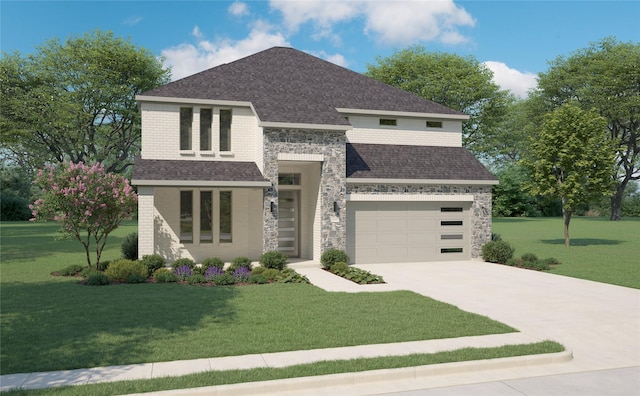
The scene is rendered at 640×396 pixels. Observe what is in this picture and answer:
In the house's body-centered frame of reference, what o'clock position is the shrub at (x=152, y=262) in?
The shrub is roughly at 2 o'clock from the house.

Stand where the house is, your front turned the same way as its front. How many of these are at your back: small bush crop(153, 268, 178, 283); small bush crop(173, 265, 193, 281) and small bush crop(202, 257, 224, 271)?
0

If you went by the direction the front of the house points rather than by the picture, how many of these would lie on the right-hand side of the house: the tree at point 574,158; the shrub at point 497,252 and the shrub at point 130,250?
1

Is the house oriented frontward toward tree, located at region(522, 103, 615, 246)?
no

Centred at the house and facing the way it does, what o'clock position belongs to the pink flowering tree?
The pink flowering tree is roughly at 2 o'clock from the house.

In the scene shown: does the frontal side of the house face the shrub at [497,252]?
no

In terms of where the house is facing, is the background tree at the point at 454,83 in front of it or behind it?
behind

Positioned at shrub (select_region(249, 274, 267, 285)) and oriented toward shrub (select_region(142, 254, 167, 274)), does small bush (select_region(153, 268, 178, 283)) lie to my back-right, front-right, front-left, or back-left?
front-left

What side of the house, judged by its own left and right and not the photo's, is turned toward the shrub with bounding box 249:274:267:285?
front

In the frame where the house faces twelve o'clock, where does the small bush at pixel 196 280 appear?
The small bush is roughly at 1 o'clock from the house.

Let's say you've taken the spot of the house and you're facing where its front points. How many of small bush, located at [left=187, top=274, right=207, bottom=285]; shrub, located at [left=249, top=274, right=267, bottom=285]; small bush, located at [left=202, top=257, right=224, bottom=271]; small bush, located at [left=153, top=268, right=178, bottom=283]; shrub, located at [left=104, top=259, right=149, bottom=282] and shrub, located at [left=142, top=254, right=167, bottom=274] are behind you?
0

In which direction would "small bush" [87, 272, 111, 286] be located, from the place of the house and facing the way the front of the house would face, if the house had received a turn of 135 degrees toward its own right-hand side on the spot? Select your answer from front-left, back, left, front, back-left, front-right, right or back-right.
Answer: left

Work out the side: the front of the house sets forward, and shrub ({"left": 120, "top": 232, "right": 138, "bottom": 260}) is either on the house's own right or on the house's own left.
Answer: on the house's own right

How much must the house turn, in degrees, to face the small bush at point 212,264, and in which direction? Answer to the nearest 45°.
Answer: approximately 45° to its right

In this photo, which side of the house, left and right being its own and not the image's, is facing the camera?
front

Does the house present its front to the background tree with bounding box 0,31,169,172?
no

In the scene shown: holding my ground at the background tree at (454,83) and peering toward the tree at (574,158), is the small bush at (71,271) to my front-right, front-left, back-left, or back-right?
front-right
